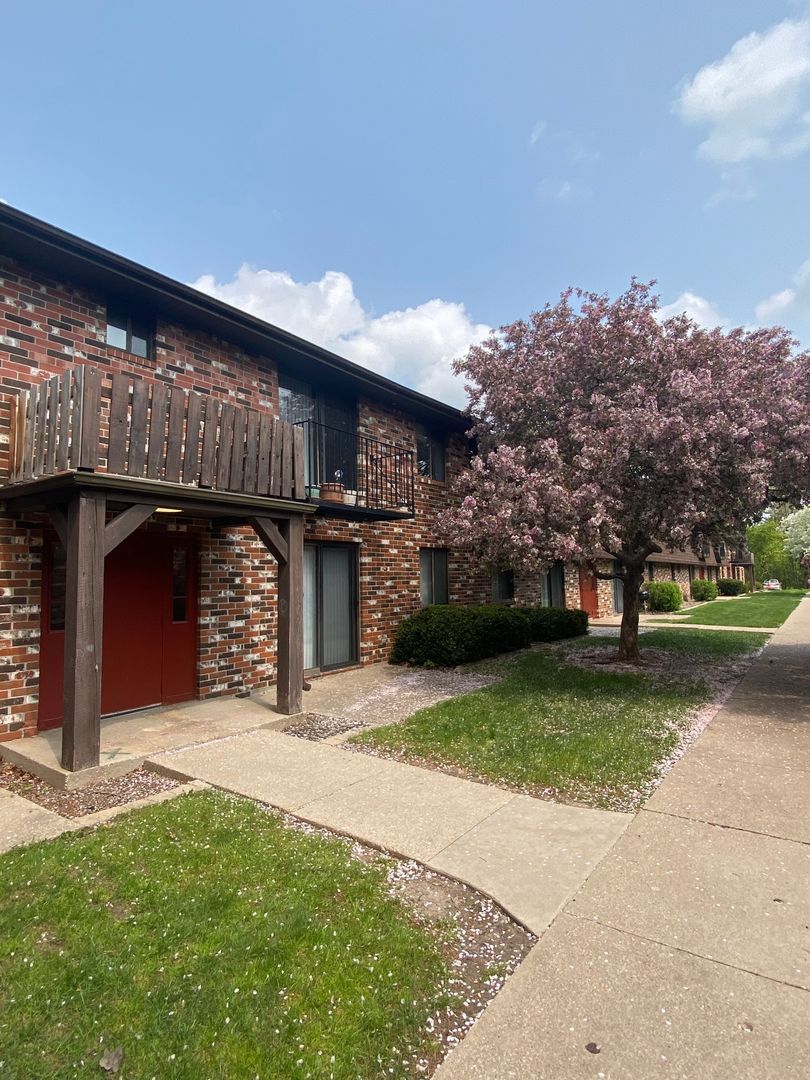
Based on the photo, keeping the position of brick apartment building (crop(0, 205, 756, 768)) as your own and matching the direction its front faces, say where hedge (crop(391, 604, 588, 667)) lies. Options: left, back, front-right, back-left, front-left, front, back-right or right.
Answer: left

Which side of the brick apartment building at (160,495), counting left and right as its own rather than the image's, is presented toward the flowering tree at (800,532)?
left

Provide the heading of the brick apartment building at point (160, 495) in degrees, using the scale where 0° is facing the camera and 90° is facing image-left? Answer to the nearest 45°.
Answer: approximately 315°

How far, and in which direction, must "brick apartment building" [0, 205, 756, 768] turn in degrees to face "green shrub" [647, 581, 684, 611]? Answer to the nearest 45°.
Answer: approximately 90° to its left

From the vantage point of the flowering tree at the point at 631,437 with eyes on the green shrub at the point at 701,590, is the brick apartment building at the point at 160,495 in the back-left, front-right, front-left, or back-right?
back-left

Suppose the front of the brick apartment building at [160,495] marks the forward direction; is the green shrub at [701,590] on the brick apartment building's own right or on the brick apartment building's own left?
on the brick apartment building's own left

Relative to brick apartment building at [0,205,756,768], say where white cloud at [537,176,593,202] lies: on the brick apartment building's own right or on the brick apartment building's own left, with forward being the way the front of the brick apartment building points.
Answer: on the brick apartment building's own left

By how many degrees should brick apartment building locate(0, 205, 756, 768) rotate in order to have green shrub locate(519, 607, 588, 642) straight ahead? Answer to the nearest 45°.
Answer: approximately 90° to its left
